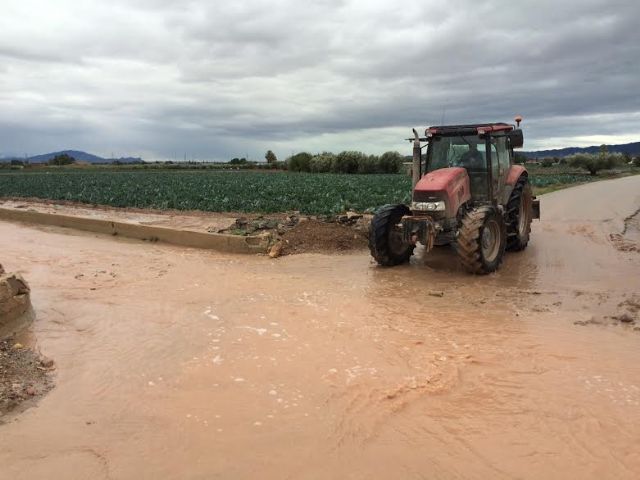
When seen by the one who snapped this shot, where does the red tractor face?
facing the viewer and to the left of the viewer

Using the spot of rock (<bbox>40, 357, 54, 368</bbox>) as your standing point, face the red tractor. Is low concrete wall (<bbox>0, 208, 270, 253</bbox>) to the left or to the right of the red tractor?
left

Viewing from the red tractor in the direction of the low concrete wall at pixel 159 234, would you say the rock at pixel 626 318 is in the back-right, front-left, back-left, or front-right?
back-left

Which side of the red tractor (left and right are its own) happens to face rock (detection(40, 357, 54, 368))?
front

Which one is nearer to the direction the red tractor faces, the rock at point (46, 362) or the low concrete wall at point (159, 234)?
the rock

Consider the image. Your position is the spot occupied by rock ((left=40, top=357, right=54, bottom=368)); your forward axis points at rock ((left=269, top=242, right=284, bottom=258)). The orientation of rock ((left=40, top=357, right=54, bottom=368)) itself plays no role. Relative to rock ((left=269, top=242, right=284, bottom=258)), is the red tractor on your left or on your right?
right

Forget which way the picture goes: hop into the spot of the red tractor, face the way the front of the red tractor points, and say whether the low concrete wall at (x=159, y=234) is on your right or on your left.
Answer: on your right

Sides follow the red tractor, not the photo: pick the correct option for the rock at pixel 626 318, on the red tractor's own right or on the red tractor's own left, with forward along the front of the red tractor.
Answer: on the red tractor's own left
